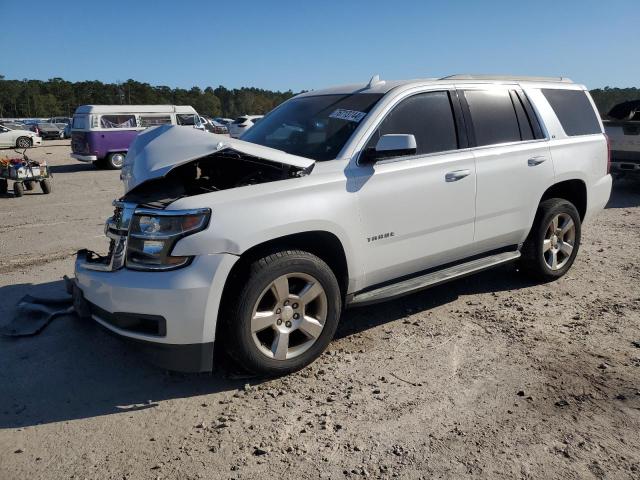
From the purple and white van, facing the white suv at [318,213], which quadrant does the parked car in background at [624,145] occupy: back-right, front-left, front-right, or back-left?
front-left

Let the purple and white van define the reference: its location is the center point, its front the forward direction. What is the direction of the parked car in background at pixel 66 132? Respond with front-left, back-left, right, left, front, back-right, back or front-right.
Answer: front-left

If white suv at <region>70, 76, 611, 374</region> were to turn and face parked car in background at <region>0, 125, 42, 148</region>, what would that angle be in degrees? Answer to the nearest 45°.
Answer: approximately 90° to its right

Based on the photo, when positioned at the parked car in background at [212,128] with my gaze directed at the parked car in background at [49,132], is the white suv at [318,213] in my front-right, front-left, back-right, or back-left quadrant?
back-left

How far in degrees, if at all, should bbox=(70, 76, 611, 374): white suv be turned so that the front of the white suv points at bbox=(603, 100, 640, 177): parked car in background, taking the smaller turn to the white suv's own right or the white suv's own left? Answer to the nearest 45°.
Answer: approximately 180°
